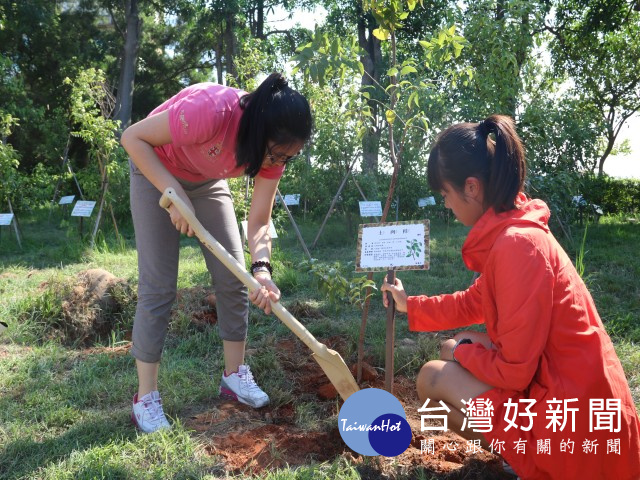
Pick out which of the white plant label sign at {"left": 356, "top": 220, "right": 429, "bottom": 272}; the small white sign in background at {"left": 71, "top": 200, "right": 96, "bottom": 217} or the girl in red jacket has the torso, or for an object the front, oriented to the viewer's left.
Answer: the girl in red jacket

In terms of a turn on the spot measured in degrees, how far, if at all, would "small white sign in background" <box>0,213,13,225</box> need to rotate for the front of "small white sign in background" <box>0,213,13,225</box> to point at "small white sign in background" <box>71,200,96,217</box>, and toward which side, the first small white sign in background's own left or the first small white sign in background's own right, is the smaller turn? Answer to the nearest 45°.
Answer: approximately 45° to the first small white sign in background's own left

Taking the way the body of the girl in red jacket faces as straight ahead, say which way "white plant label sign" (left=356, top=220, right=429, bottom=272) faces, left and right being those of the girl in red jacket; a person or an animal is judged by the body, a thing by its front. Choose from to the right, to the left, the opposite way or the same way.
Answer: to the left

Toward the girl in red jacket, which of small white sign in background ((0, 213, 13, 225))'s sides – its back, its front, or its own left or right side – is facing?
front

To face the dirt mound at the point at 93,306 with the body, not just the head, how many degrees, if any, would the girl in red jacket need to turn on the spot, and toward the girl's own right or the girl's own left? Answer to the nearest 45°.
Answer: approximately 45° to the girl's own right

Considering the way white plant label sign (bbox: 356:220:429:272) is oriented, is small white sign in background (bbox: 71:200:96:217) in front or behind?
behind

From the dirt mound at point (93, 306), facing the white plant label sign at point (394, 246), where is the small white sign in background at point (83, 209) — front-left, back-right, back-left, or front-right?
back-left

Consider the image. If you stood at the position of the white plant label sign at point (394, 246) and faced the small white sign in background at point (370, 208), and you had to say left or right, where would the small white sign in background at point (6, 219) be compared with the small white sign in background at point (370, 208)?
left

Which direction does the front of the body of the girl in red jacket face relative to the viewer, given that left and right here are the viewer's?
facing to the left of the viewer

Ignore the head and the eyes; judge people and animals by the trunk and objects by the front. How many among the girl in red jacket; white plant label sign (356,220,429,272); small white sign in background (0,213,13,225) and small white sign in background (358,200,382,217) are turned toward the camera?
3

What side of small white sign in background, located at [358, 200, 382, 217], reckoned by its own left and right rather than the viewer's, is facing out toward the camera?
front

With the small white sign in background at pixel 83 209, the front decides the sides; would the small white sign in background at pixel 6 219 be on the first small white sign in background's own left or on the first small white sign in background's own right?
on the first small white sign in background's own right

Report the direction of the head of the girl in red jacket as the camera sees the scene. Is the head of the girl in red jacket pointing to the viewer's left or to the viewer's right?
to the viewer's left

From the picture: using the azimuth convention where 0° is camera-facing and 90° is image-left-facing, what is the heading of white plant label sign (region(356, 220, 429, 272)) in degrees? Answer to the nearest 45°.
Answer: approximately 0°

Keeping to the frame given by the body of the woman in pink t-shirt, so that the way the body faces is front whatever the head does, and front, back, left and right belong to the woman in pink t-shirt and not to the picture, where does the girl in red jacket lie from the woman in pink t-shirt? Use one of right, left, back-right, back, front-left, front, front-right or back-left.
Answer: front
